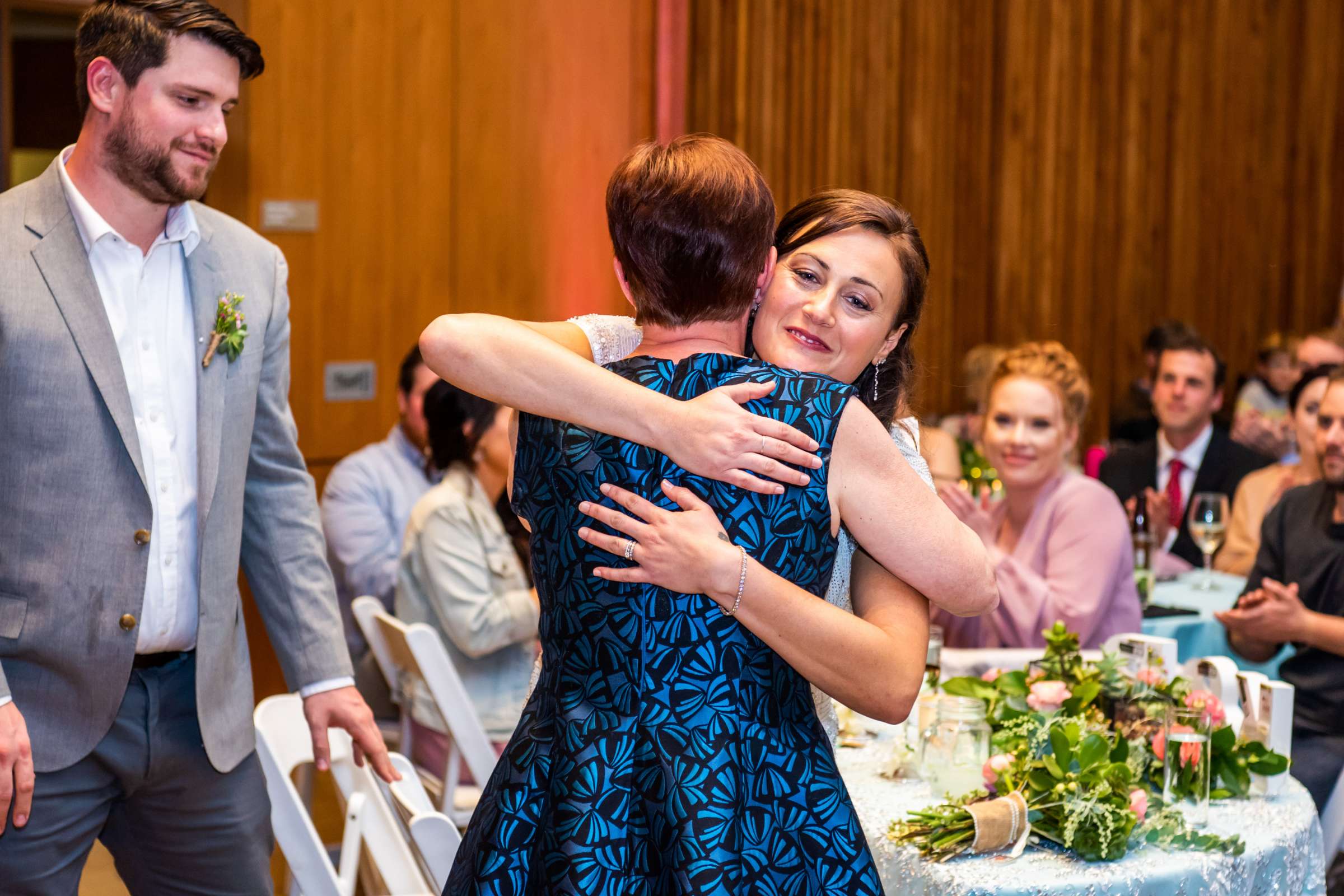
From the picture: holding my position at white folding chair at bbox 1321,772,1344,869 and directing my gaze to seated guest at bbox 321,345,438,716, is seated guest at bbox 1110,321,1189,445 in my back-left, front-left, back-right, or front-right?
front-right

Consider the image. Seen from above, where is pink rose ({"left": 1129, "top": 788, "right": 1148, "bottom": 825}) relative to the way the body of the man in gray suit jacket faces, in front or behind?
in front

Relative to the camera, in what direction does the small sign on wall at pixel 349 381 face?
facing the viewer

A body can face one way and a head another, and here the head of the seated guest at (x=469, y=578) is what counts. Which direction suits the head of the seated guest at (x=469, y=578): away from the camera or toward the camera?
away from the camera

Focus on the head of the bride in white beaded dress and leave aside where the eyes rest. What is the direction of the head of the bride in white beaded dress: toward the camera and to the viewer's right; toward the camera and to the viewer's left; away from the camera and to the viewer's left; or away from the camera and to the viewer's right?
toward the camera and to the viewer's left

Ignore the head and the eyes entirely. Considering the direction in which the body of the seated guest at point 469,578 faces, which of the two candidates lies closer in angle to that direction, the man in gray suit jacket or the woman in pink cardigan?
the woman in pink cardigan

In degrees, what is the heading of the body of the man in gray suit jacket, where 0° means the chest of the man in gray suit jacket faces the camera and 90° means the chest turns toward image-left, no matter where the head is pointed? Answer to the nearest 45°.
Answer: approximately 315°

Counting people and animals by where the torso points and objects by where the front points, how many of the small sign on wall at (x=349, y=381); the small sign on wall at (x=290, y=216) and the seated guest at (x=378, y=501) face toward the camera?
2

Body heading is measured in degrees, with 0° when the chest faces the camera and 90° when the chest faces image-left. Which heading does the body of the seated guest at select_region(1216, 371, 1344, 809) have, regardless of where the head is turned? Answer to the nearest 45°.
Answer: approximately 45°

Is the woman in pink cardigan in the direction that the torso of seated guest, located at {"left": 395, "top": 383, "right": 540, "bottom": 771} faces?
yes

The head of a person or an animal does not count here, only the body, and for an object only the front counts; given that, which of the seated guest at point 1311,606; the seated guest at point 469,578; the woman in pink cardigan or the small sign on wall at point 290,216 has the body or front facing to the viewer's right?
the seated guest at point 469,578

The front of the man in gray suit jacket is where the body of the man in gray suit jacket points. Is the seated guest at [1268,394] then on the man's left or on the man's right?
on the man's left

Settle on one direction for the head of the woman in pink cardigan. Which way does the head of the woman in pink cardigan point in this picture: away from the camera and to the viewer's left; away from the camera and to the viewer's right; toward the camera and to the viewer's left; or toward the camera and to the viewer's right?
toward the camera and to the viewer's left

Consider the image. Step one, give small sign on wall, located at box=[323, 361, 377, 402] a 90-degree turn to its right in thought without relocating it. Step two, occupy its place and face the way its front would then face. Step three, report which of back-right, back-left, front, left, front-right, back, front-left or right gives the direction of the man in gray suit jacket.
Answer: left

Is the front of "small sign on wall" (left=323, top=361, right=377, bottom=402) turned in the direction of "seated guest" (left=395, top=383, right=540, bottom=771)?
yes

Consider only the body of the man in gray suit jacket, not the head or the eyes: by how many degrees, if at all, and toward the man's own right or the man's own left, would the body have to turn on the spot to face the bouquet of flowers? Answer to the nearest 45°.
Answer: approximately 45° to the man's own left

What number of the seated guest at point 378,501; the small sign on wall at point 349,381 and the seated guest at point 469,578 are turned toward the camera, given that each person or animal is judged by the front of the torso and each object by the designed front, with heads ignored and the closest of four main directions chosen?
1

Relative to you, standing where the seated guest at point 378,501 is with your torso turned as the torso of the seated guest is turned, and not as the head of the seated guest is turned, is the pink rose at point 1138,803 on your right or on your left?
on your right

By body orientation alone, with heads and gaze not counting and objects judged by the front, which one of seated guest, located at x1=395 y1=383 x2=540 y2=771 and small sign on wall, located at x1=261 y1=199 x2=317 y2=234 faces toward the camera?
the small sign on wall

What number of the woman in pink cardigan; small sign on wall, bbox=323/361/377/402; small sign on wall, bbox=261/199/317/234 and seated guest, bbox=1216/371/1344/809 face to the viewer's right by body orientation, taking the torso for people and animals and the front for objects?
0

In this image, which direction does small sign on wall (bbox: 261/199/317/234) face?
toward the camera
